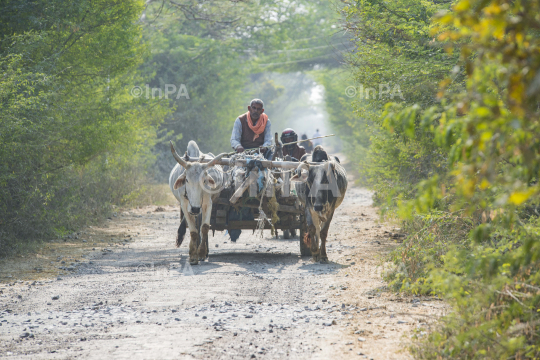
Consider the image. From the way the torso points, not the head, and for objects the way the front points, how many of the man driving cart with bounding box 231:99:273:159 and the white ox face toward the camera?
2

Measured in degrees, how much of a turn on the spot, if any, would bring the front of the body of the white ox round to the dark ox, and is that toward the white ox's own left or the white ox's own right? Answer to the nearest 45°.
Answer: approximately 90° to the white ox's own left

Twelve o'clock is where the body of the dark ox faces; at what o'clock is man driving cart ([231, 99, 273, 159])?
The man driving cart is roughly at 5 o'clock from the dark ox.

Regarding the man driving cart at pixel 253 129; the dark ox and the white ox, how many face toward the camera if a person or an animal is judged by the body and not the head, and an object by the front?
3

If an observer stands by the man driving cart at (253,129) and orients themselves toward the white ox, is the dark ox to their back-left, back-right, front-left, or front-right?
front-left

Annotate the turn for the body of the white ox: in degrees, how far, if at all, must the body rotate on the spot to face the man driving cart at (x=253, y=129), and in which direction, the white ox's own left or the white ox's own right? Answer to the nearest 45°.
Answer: approximately 135° to the white ox's own left

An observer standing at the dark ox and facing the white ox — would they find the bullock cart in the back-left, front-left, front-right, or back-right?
front-right

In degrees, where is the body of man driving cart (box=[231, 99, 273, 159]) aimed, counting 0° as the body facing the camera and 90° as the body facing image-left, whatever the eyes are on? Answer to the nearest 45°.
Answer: approximately 0°

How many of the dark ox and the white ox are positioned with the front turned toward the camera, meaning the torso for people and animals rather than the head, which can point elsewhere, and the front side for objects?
2

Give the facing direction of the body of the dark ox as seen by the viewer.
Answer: toward the camera

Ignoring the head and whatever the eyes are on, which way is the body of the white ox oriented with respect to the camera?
toward the camera

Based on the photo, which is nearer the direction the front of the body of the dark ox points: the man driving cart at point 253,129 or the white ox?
the white ox
